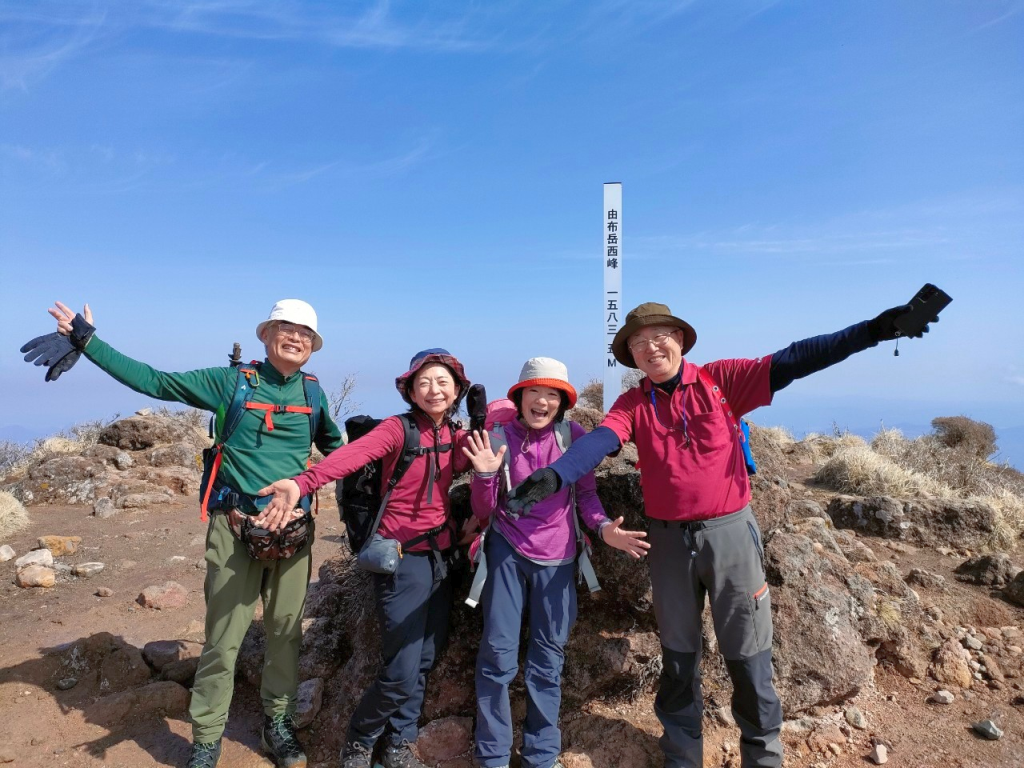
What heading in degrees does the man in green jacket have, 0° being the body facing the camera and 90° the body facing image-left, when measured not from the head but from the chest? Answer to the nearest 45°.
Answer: approximately 0°

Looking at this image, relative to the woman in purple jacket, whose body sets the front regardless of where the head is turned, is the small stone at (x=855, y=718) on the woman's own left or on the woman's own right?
on the woman's own left

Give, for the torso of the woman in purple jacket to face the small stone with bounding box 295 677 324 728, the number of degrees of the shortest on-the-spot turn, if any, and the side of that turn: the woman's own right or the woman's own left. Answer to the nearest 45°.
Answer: approximately 135° to the woman's own right

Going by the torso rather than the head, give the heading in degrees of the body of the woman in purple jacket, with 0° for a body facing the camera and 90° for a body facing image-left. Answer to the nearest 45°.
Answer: approximately 0°

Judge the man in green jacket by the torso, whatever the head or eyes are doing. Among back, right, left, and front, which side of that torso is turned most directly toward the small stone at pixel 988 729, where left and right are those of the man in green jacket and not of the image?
left

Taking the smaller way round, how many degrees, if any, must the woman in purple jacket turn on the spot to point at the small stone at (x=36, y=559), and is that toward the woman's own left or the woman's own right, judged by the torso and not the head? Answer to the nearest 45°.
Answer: approximately 135° to the woman's own right

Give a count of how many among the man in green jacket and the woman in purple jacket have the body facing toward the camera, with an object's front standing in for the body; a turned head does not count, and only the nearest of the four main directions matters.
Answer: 2
